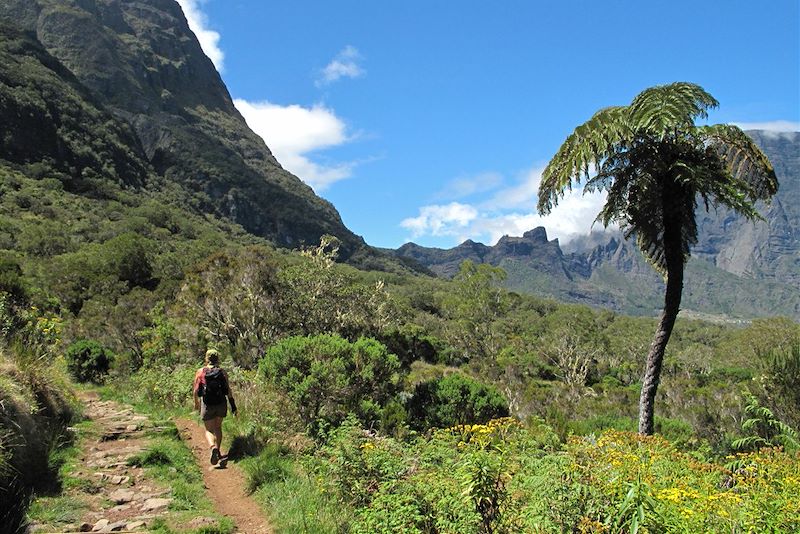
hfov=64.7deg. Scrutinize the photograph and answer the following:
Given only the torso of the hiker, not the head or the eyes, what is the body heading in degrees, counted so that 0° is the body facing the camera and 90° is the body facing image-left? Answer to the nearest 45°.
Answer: approximately 180°

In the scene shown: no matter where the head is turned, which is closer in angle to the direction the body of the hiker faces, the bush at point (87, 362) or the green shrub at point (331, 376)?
the bush

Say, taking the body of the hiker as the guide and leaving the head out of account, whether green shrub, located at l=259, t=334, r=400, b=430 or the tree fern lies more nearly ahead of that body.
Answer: the green shrub

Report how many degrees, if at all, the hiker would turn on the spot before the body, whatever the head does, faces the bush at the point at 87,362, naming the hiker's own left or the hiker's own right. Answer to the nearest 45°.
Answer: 0° — they already face it

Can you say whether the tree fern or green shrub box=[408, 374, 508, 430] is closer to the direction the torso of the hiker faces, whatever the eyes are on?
the green shrub

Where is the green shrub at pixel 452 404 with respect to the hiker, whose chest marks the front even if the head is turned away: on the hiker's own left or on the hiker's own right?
on the hiker's own right

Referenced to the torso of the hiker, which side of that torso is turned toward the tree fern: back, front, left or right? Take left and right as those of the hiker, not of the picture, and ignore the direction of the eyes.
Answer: right

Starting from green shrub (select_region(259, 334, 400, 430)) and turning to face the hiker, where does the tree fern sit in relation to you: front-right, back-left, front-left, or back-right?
back-left
